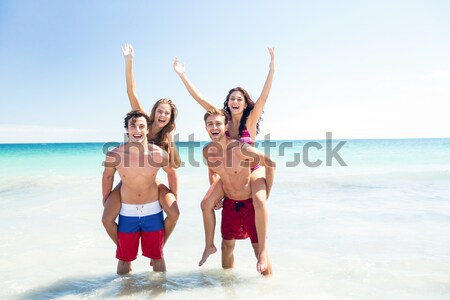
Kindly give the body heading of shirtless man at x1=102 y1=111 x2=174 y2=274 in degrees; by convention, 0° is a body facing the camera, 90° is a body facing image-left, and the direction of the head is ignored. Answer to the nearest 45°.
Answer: approximately 0°

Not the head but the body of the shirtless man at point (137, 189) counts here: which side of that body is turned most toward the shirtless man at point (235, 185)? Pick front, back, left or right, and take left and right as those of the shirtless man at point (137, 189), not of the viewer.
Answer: left

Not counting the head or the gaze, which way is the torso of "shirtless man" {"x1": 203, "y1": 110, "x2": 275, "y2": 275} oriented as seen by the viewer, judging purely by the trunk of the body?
toward the camera

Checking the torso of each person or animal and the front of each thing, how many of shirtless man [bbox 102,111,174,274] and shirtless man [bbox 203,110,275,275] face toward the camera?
2

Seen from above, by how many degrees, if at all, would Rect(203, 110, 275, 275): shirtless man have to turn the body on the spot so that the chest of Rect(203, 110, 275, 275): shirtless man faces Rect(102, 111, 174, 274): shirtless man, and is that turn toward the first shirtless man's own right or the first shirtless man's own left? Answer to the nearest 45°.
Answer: approximately 90° to the first shirtless man's own right
